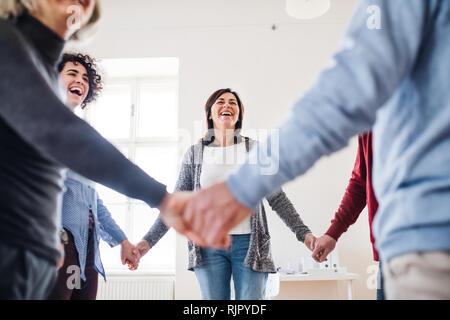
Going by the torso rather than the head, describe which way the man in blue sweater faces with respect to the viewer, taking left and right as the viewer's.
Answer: facing away from the viewer and to the left of the viewer

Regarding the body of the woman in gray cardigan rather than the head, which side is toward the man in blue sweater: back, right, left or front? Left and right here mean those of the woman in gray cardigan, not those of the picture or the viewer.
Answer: front

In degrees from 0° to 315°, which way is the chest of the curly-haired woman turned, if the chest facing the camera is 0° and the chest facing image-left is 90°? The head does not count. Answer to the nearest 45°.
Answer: approximately 315°

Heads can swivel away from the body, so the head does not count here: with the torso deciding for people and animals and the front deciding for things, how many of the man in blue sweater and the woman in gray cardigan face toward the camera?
1

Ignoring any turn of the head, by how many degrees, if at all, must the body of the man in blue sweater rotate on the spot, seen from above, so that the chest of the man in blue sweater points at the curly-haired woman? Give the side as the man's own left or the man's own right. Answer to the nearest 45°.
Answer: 0° — they already face them

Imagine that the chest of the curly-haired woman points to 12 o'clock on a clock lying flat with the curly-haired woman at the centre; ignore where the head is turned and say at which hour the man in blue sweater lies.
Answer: The man in blue sweater is roughly at 1 o'clock from the curly-haired woman.
